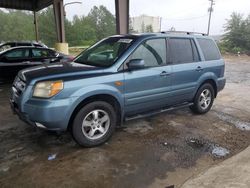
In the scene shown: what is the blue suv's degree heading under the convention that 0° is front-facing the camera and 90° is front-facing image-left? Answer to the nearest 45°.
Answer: approximately 45°

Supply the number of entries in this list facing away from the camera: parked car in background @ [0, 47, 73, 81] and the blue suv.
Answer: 0

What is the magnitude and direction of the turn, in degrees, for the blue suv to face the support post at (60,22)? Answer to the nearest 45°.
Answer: approximately 135° to its right

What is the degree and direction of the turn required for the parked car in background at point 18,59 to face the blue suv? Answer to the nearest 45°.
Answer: approximately 90° to its left

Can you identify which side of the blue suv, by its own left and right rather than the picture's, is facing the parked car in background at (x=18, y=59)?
right

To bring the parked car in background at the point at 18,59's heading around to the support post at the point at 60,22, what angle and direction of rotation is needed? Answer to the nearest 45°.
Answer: approximately 90° to its right

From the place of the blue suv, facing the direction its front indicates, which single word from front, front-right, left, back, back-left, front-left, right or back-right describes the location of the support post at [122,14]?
back-right

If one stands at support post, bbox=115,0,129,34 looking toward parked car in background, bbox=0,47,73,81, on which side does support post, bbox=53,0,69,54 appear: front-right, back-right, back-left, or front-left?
front-right

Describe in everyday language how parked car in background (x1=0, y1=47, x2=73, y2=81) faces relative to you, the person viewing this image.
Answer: facing to the left of the viewer

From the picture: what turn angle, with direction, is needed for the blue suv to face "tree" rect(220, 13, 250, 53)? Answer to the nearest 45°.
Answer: approximately 180°
